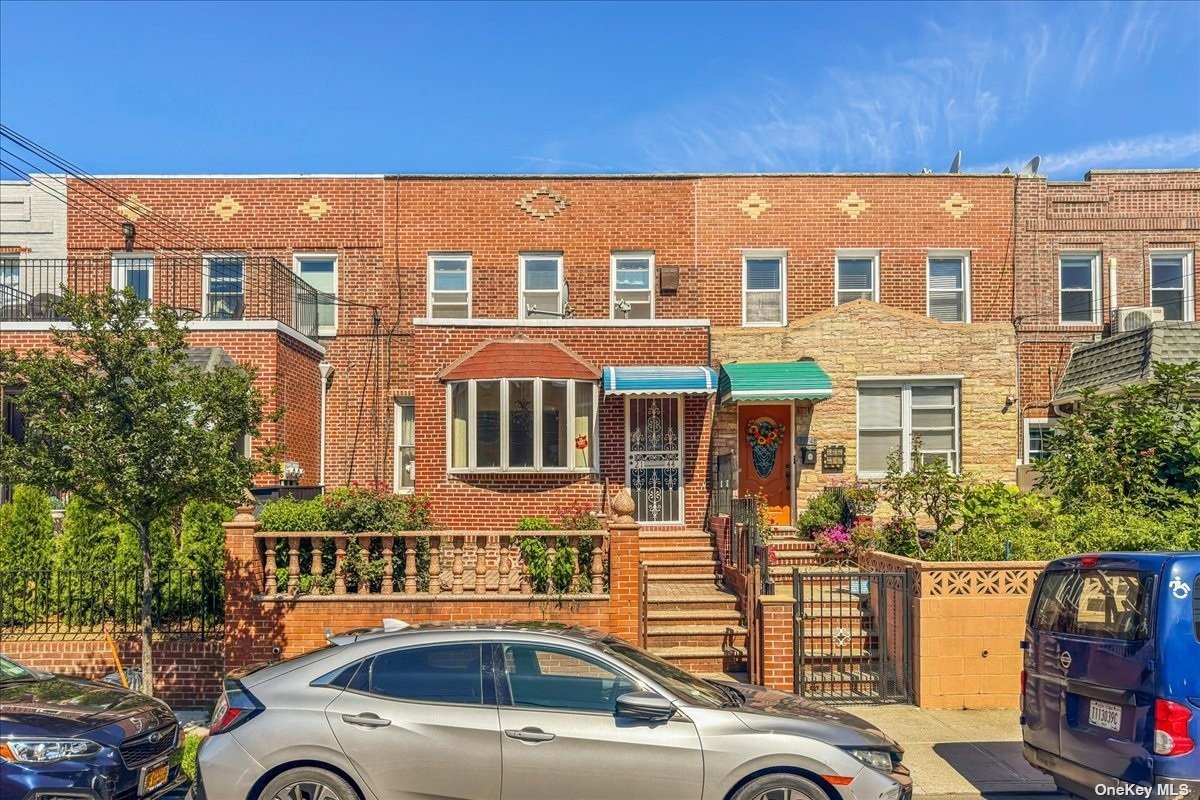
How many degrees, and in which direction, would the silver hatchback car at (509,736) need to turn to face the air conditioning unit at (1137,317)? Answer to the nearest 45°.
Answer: approximately 45° to its left

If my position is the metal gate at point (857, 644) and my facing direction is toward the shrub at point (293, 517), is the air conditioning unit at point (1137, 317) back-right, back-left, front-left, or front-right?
back-right

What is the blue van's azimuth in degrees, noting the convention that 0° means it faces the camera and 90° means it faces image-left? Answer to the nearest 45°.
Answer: approximately 225°

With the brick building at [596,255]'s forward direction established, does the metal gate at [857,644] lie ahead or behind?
ahead

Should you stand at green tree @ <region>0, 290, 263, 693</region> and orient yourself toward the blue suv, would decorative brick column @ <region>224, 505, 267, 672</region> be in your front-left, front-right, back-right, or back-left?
back-left

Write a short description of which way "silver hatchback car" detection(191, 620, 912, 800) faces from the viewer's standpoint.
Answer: facing to the right of the viewer

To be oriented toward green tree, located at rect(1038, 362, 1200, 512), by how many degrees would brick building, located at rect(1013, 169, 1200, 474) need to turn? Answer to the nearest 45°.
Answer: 0° — it already faces it

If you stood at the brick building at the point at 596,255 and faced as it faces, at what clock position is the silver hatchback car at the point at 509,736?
The silver hatchback car is roughly at 12 o'clock from the brick building.
